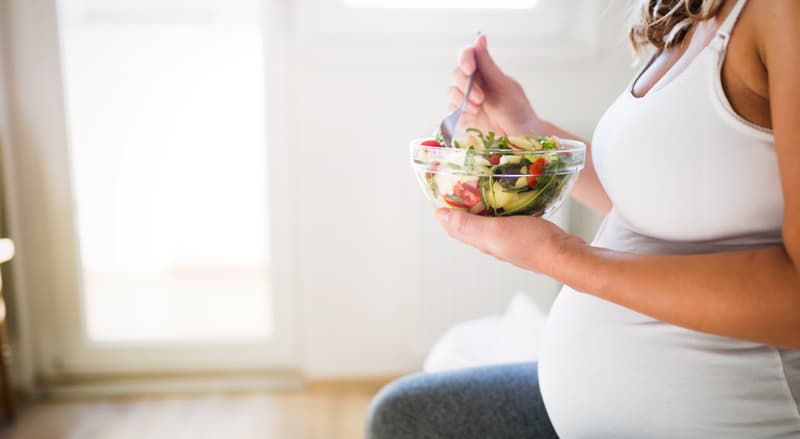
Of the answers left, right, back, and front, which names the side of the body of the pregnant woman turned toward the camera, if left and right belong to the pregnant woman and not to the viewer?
left

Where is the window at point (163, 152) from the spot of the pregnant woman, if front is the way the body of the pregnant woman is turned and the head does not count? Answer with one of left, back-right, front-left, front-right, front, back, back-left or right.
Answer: front-right
